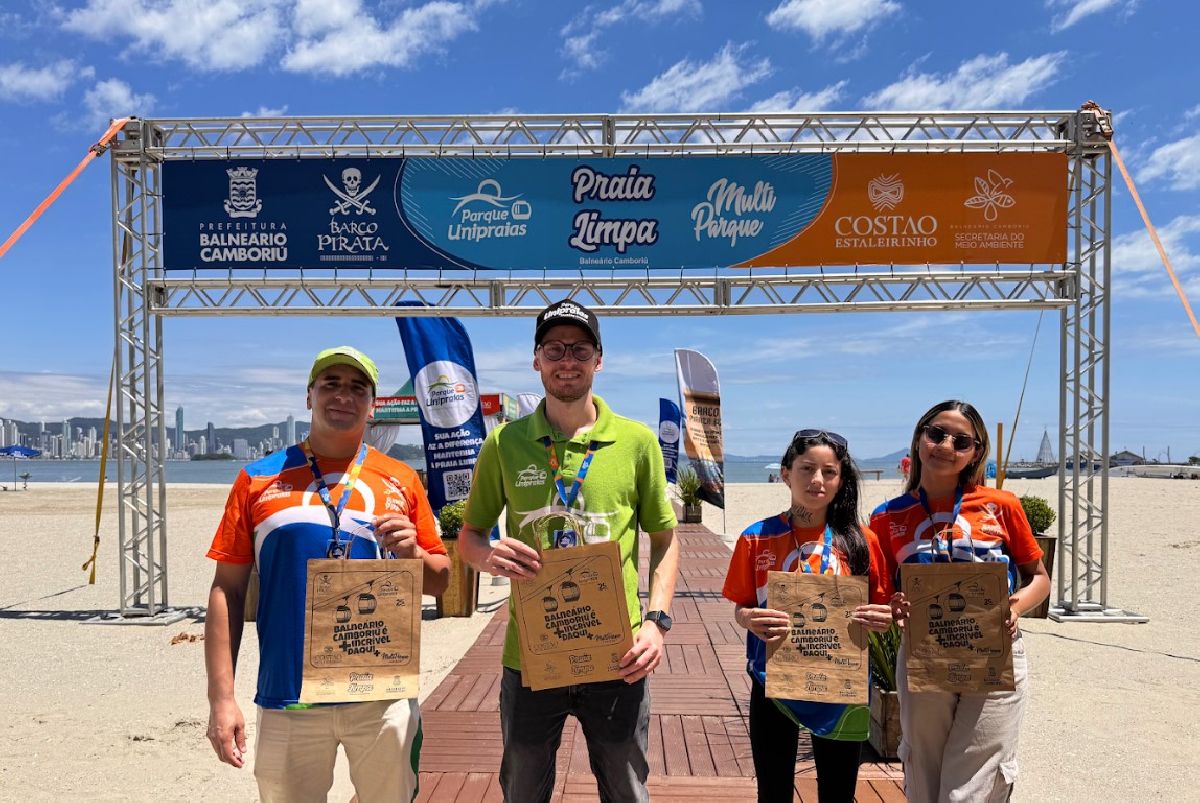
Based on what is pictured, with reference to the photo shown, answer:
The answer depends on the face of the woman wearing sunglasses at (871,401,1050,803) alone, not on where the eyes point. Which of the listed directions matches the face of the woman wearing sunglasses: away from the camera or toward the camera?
toward the camera

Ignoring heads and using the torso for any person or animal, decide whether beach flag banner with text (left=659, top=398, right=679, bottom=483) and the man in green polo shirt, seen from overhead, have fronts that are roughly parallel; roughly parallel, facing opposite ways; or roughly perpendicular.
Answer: roughly parallel

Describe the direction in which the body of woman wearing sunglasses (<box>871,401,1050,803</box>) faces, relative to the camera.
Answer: toward the camera

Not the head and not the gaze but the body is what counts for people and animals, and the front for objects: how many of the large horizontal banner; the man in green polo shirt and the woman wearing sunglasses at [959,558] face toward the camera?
3

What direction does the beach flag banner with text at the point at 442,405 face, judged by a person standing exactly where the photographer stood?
facing the viewer

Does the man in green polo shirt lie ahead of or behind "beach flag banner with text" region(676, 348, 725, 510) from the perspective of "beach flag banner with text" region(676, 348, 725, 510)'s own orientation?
ahead

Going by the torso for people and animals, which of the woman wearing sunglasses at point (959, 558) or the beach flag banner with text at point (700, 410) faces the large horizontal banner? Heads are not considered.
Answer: the beach flag banner with text

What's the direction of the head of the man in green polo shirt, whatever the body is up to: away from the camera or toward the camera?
toward the camera

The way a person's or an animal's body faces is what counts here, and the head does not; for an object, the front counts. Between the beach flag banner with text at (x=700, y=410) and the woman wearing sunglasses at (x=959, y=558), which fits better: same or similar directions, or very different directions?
same or similar directions

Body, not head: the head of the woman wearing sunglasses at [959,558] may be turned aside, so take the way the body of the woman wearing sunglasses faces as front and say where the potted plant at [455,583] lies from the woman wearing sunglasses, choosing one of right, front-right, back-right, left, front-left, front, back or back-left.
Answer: back-right

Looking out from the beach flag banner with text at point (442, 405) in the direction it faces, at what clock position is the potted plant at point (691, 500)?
The potted plant is roughly at 7 o'clock from the beach flag banner with text.

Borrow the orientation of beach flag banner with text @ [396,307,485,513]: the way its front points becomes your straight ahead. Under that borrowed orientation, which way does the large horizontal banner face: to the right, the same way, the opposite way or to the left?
the same way

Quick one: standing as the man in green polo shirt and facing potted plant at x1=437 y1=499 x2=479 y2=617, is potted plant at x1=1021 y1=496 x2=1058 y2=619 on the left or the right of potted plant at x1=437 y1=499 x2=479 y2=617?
right

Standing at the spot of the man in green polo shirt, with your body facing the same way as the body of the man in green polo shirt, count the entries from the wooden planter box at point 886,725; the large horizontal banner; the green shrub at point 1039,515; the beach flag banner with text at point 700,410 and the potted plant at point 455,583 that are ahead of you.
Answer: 0

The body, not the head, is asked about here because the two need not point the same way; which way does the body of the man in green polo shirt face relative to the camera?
toward the camera

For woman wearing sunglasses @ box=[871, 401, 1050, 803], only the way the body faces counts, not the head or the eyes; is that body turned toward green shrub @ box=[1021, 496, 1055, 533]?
no

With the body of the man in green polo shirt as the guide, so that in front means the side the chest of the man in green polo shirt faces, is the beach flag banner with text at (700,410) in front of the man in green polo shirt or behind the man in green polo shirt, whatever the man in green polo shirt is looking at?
behind
